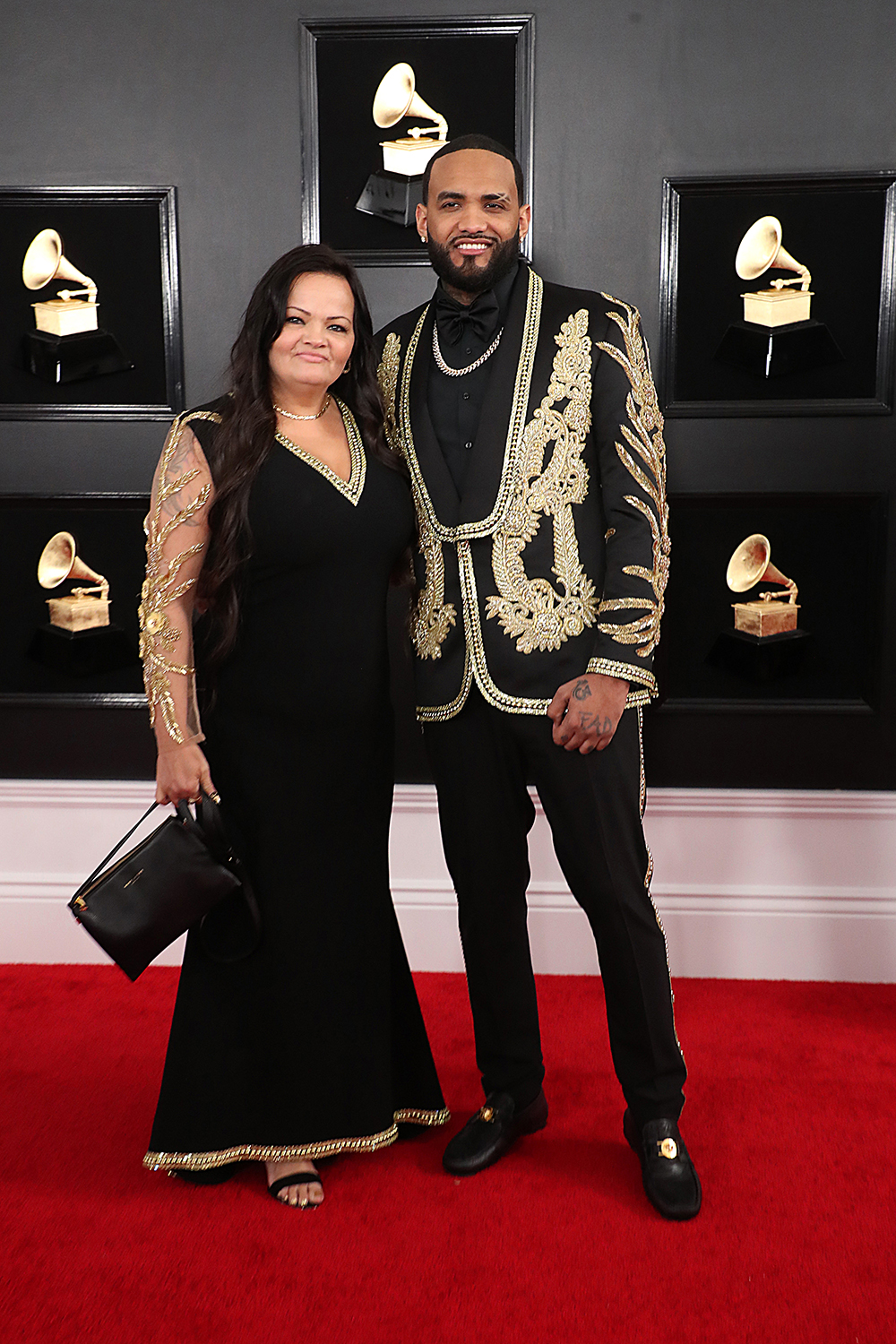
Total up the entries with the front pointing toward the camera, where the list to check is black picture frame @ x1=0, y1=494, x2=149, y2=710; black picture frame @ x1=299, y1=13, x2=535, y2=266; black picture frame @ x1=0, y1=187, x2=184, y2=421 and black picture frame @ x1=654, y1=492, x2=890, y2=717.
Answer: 4

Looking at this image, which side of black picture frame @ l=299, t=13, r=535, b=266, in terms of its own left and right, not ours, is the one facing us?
front

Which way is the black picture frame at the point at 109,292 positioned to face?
toward the camera

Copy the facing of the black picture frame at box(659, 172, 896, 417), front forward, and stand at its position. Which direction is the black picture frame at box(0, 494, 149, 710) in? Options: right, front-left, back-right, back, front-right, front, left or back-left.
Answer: right

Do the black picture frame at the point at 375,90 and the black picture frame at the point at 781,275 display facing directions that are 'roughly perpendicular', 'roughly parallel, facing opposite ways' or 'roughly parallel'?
roughly parallel

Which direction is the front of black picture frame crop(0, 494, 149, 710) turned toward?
toward the camera

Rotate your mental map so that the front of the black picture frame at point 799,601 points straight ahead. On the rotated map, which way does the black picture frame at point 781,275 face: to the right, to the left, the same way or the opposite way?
the same way

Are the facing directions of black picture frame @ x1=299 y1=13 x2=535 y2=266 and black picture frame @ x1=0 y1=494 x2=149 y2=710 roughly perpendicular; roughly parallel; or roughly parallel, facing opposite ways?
roughly parallel

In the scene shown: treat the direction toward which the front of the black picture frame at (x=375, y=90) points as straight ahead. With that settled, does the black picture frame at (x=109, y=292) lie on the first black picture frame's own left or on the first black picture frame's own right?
on the first black picture frame's own right

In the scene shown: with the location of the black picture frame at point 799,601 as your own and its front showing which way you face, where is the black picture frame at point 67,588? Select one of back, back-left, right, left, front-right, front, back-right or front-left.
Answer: right

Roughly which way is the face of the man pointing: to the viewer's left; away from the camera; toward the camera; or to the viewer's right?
toward the camera

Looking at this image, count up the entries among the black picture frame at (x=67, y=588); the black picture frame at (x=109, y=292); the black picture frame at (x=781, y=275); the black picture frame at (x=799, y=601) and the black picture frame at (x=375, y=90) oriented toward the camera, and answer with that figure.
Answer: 5

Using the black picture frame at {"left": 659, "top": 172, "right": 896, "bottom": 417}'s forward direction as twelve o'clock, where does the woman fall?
The woman is roughly at 1 o'clock from the black picture frame.

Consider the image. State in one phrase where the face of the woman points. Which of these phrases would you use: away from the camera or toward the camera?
toward the camera
